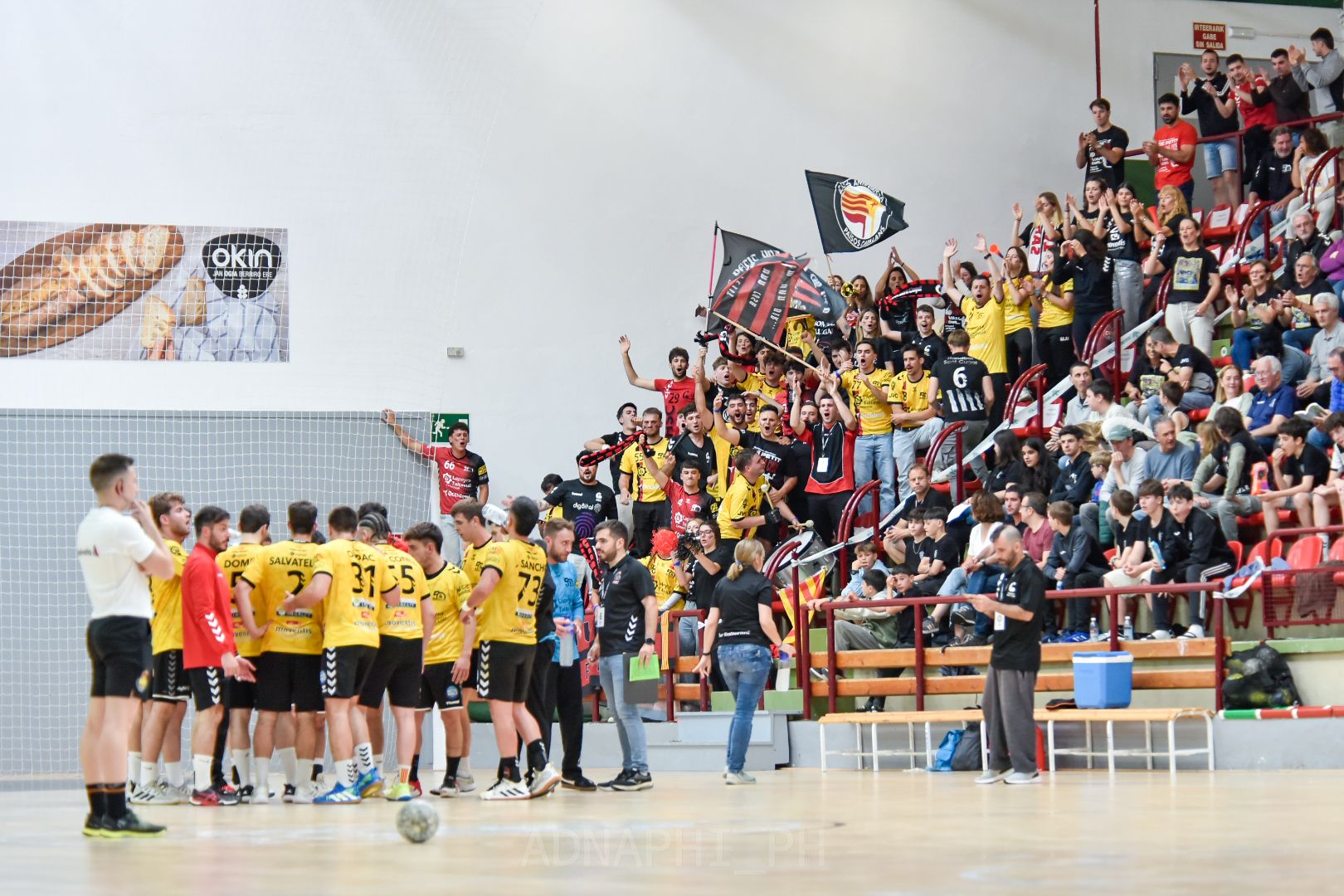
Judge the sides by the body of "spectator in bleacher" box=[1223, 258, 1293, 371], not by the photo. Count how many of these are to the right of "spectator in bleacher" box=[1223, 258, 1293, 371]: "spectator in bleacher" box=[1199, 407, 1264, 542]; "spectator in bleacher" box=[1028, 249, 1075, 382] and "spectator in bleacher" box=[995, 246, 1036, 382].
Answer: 2

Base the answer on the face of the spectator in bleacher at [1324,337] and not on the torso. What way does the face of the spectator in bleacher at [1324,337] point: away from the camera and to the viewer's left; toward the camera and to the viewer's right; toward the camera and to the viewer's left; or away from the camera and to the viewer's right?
toward the camera and to the viewer's left

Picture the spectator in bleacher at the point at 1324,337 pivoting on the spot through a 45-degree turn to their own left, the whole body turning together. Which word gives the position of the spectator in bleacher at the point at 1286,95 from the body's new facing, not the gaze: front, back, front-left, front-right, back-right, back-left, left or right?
back

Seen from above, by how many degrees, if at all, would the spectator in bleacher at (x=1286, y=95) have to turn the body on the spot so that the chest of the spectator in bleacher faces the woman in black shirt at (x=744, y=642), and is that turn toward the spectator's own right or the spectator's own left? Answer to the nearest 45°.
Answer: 0° — they already face them

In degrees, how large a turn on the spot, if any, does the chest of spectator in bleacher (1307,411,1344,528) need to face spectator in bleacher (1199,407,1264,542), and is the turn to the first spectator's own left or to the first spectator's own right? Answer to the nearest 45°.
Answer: approximately 90° to the first spectator's own right

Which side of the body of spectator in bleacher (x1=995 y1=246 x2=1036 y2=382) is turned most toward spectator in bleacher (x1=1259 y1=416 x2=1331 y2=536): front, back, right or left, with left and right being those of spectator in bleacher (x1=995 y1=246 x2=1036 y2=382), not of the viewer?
left

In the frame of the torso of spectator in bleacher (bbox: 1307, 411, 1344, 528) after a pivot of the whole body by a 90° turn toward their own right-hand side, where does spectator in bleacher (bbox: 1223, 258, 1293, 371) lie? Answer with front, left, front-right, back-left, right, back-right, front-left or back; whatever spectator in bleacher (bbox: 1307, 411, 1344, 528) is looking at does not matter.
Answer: front-right

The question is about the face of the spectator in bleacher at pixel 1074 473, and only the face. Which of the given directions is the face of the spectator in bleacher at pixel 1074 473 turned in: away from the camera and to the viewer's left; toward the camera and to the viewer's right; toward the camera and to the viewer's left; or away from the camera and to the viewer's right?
toward the camera and to the viewer's left

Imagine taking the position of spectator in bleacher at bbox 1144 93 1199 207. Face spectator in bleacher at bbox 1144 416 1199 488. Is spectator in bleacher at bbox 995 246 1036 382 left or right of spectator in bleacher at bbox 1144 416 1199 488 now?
right

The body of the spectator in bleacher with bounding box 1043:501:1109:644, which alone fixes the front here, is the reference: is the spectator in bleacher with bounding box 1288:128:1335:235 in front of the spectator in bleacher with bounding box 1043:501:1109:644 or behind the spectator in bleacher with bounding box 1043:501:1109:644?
behind

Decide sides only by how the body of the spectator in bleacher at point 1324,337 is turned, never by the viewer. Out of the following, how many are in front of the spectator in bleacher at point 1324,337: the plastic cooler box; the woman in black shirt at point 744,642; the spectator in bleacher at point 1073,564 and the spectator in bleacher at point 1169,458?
4

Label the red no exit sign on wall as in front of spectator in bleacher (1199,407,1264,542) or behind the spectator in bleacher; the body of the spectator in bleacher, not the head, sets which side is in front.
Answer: behind

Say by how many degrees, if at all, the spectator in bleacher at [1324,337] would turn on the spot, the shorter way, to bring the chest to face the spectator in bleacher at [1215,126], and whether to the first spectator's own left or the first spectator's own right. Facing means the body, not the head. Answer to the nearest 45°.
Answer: approximately 135° to the first spectator's own right
